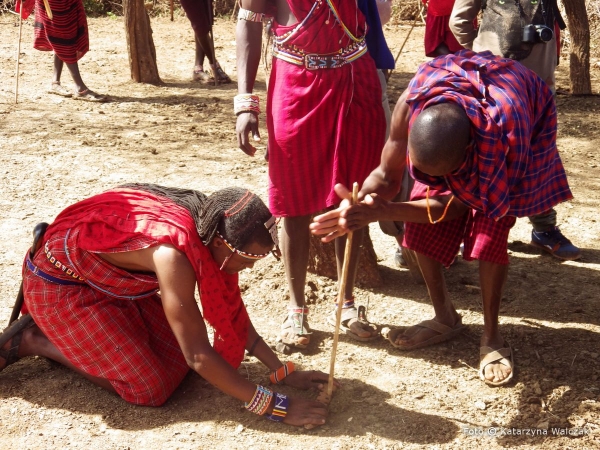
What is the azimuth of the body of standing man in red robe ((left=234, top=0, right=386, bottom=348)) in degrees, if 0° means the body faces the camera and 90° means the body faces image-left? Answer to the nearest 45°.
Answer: approximately 0°

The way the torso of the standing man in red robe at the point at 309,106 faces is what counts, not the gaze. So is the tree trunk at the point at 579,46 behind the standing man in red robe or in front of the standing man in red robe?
behind

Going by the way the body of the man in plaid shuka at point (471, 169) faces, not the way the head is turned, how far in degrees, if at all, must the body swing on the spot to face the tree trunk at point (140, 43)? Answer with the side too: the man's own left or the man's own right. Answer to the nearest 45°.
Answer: approximately 90° to the man's own right

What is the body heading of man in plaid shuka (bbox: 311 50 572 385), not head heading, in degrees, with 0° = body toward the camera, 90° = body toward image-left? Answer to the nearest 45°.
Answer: approximately 45°

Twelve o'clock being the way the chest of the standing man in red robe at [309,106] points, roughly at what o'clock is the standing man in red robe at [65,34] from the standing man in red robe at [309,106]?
the standing man in red robe at [65,34] is roughly at 5 o'clock from the standing man in red robe at [309,106].

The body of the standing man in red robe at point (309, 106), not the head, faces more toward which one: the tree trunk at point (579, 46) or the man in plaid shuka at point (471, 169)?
the man in plaid shuka

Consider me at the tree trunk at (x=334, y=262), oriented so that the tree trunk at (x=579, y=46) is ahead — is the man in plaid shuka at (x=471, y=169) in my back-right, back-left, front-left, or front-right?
back-right

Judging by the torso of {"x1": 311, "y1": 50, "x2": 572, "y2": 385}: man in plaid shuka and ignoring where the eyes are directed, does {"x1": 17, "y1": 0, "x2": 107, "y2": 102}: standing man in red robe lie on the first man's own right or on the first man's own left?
on the first man's own right

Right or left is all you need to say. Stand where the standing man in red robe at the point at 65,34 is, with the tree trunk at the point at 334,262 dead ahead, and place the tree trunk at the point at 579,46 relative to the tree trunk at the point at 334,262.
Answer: left

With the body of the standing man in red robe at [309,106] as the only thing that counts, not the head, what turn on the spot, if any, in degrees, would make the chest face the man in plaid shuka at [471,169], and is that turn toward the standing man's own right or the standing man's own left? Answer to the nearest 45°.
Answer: approximately 45° to the standing man's own left

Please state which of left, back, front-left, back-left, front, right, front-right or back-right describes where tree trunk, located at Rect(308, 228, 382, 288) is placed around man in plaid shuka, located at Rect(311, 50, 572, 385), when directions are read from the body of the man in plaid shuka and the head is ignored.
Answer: right

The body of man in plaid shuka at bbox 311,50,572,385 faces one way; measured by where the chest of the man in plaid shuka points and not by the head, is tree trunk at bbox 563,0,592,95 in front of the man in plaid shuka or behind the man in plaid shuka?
behind
